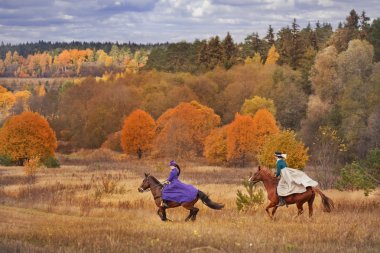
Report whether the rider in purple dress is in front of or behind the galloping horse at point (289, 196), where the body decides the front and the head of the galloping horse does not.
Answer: in front

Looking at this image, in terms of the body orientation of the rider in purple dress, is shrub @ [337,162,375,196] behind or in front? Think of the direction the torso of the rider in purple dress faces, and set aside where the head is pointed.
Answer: behind

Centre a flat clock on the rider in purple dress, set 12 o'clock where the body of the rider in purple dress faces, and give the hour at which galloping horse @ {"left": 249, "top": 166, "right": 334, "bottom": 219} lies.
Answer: The galloping horse is roughly at 6 o'clock from the rider in purple dress.

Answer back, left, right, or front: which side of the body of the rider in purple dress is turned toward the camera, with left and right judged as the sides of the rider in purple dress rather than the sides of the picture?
left

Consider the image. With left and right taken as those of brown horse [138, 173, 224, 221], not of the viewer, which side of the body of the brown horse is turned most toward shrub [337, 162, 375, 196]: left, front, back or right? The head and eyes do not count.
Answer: back

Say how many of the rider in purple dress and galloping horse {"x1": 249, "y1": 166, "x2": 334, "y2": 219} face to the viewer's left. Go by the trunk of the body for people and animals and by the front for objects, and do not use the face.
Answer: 2

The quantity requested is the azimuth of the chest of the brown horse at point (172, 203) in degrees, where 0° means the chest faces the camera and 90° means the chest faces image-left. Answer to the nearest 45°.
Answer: approximately 90°

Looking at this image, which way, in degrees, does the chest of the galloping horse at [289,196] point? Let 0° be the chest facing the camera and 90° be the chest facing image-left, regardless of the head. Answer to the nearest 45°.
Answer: approximately 90°

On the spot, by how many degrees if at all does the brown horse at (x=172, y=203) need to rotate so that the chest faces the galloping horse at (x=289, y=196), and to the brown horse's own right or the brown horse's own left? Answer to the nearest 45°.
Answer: approximately 180°
